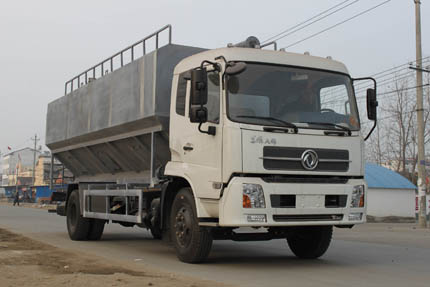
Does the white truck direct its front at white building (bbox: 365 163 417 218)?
no

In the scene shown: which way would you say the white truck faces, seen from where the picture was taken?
facing the viewer and to the right of the viewer

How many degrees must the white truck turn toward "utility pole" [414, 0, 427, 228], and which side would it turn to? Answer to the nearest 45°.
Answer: approximately 90° to its left
